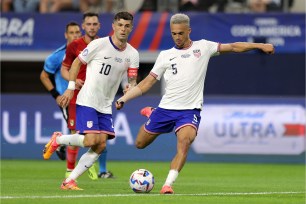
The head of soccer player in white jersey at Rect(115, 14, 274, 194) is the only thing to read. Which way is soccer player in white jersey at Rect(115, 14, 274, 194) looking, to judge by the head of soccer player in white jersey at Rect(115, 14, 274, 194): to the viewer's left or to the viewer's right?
to the viewer's left

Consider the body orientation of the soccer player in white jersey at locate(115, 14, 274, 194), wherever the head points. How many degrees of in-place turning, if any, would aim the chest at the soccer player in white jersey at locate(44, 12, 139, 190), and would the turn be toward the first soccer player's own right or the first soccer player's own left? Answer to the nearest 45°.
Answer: approximately 90° to the first soccer player's own right

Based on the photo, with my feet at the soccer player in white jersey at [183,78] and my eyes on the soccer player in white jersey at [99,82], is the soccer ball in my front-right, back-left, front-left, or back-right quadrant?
front-left

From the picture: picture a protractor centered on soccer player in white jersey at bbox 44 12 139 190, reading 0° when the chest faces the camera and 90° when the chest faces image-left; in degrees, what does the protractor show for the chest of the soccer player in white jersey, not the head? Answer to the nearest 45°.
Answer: approximately 315°

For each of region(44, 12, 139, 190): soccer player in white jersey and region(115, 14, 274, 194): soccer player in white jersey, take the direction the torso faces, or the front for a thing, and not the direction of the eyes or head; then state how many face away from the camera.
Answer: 0

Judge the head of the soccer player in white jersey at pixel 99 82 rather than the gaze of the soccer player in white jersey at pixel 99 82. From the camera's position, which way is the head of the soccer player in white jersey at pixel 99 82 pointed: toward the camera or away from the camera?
toward the camera

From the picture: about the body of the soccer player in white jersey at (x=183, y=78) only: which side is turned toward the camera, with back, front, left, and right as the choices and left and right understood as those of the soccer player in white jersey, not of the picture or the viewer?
front
